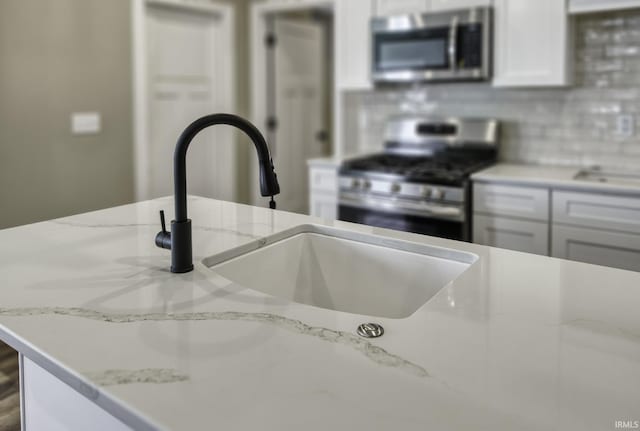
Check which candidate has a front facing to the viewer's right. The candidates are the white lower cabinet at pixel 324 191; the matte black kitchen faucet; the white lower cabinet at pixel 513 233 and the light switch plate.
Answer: the matte black kitchen faucet

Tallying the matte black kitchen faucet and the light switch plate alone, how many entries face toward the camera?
1

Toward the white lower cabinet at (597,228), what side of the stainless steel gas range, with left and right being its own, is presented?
left

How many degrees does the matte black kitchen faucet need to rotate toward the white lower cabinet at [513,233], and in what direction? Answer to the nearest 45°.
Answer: approximately 45° to its left

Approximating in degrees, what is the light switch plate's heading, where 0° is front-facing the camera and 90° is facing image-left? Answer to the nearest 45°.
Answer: approximately 0°

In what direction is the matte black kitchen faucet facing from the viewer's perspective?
to the viewer's right

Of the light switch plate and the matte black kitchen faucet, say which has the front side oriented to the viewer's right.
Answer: the matte black kitchen faucet

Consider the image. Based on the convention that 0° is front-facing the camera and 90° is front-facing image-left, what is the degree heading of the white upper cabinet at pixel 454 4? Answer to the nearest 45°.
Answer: approximately 45°
